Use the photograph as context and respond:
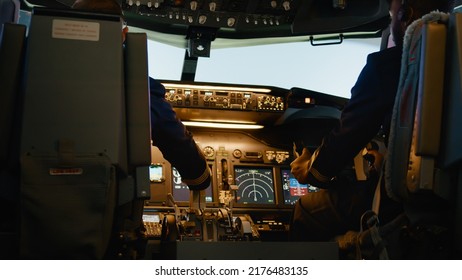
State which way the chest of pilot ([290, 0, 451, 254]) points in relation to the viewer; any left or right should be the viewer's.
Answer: facing away from the viewer and to the left of the viewer

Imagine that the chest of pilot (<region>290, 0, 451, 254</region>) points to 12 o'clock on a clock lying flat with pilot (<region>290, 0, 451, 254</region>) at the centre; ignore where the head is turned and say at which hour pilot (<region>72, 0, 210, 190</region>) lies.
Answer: pilot (<region>72, 0, 210, 190</region>) is roughly at 10 o'clock from pilot (<region>290, 0, 451, 254</region>).
